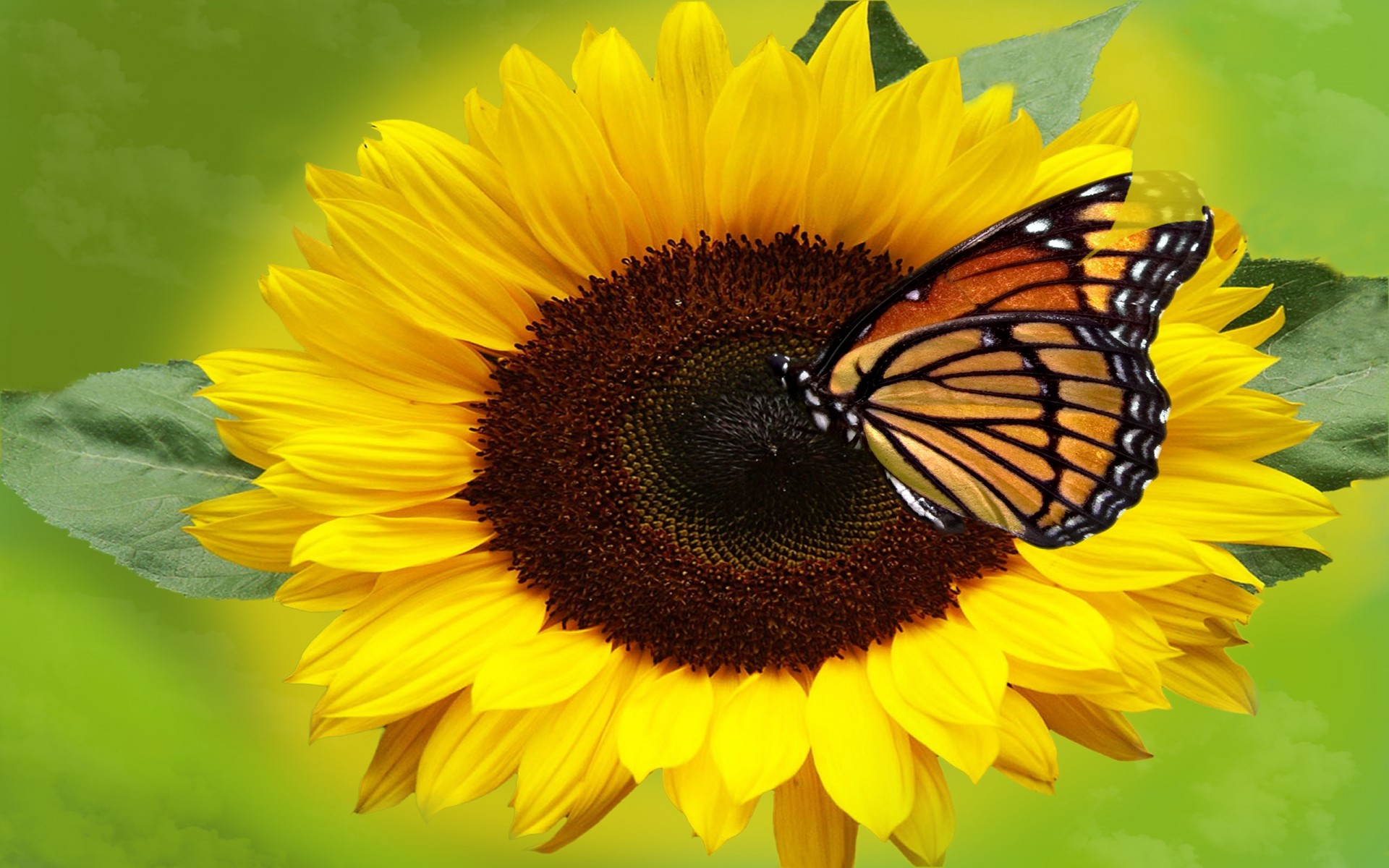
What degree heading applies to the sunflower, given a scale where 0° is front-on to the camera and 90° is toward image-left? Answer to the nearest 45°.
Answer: approximately 0°

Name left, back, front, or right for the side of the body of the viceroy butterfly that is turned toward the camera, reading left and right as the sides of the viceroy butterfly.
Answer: left
